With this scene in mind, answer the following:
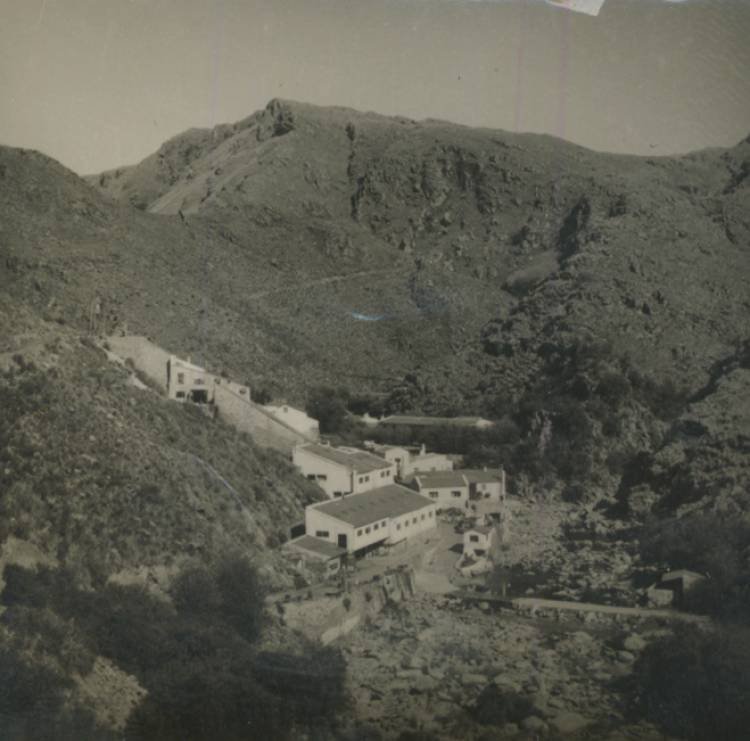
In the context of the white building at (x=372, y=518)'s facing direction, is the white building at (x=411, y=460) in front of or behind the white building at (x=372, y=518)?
behind

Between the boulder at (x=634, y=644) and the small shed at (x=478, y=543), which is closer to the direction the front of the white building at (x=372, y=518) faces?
the boulder

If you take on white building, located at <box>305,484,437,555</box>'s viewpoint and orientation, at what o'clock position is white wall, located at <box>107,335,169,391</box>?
The white wall is roughly at 2 o'clock from the white building.

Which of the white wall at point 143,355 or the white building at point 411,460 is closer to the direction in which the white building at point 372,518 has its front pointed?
the white wall

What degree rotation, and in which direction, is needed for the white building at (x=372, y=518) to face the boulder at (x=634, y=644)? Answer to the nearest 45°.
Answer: approximately 90° to its left

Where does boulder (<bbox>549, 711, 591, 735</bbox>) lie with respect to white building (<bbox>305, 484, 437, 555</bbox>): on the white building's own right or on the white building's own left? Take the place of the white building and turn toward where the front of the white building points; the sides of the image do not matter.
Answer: on the white building's own left

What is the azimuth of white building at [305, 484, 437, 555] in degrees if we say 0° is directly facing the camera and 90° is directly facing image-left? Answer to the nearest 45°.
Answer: approximately 45°

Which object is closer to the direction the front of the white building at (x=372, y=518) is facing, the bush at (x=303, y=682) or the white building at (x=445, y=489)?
the bush

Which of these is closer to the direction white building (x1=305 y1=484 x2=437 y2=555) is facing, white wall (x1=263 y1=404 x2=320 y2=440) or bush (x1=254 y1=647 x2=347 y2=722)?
the bush

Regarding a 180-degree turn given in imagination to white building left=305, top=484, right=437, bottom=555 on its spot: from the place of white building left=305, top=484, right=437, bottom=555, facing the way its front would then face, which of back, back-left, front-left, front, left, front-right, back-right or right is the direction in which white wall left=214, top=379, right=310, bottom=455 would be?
left
